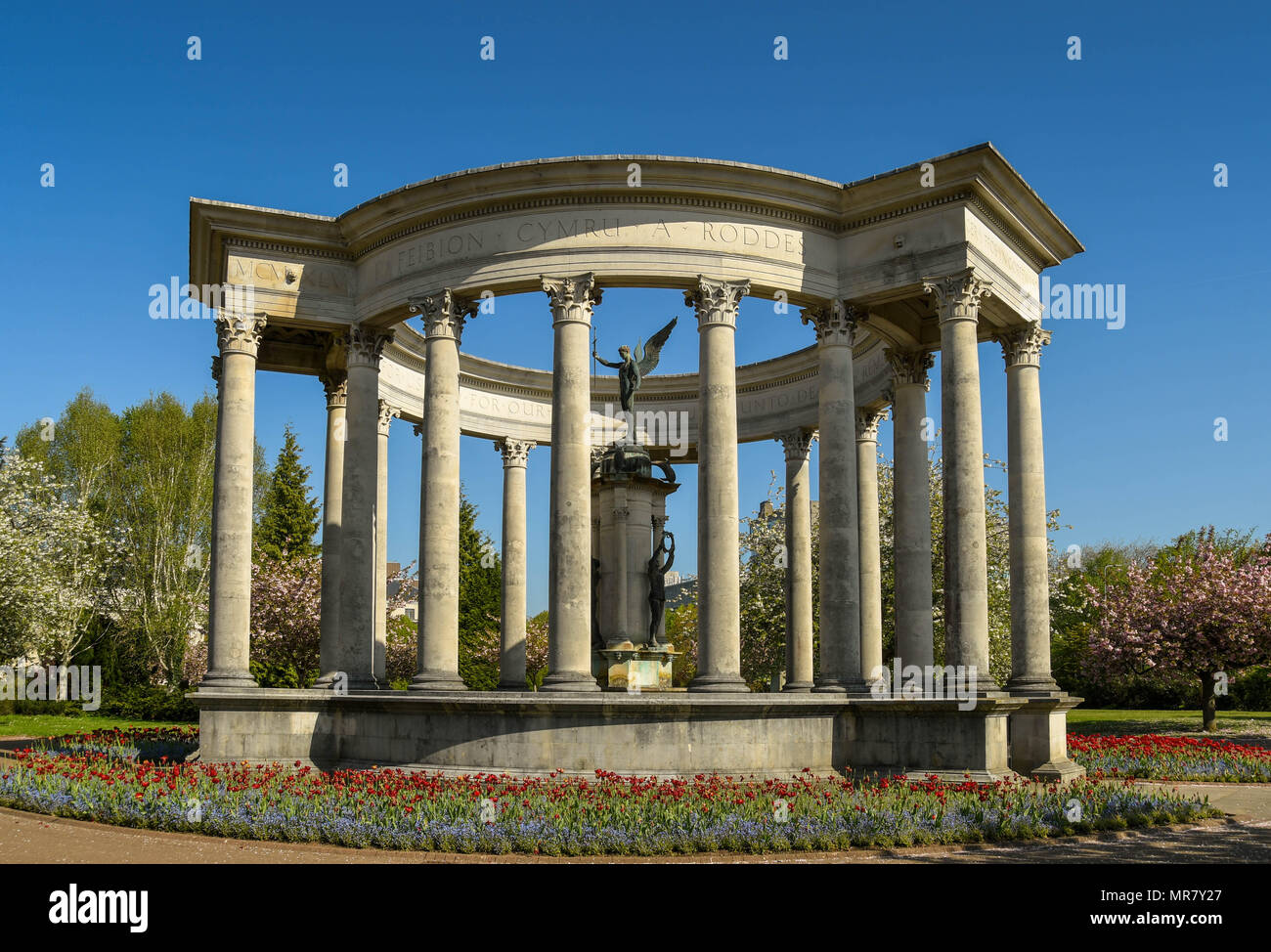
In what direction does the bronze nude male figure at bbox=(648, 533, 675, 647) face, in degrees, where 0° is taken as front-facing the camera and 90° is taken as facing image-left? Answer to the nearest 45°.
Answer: approximately 270°

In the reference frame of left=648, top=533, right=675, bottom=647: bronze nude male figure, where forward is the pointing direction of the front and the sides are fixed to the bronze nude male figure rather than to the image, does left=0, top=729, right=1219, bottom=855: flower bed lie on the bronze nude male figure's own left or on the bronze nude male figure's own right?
on the bronze nude male figure's own right

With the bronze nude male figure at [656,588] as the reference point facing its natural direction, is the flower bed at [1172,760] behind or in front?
in front
